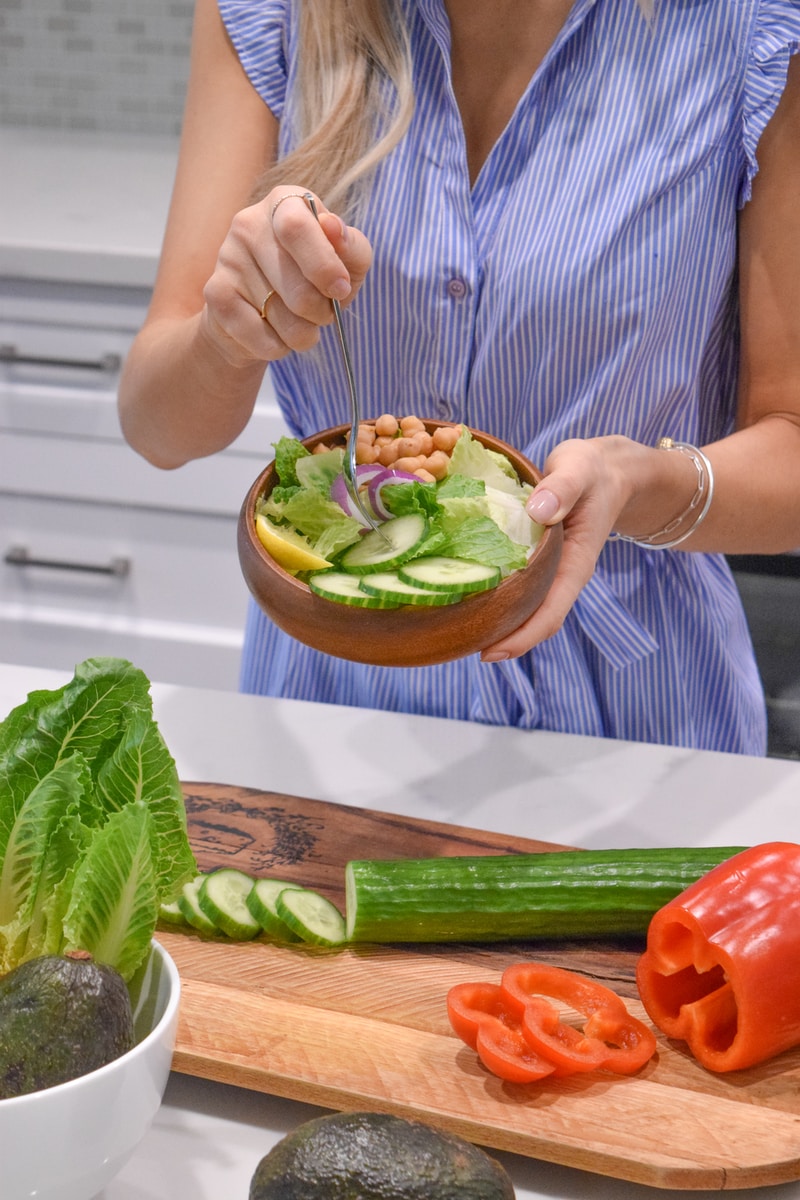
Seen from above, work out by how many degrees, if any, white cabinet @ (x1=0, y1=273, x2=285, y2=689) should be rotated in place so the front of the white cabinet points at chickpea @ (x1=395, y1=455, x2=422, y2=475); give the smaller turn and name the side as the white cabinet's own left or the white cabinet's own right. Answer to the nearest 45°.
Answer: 0° — it already faces it

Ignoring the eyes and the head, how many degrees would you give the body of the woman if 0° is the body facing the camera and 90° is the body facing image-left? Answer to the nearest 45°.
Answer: approximately 0°

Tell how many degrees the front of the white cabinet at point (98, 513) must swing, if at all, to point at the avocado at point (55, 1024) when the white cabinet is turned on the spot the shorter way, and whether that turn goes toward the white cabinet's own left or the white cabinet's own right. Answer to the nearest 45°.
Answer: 0° — it already faces it

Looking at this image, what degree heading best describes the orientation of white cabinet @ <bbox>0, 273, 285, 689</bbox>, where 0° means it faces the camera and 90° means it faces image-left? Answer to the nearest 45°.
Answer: approximately 0°

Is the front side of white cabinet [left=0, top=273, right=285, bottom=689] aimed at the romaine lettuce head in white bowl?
yes

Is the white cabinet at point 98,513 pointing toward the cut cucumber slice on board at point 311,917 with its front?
yes

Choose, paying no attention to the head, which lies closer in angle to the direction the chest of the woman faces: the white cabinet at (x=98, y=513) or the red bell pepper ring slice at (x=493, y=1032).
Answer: the red bell pepper ring slice

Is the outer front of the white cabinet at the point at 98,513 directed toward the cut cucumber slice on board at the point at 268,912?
yes

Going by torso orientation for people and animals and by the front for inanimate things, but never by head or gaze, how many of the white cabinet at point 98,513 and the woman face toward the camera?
2

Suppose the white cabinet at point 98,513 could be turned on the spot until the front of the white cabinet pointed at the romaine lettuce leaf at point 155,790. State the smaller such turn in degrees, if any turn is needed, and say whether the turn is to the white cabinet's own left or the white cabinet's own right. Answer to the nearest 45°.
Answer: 0° — it already faces it
